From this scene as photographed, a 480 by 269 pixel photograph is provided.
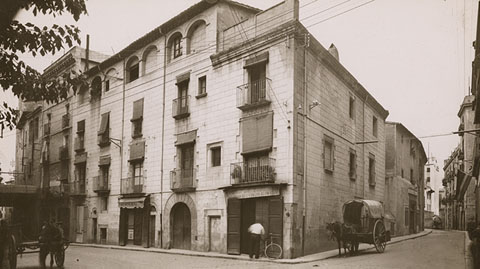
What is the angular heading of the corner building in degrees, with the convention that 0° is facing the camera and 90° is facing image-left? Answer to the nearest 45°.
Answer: approximately 45°

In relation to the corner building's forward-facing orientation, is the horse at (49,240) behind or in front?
in front

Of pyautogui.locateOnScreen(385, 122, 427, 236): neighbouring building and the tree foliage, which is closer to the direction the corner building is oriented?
the tree foliage

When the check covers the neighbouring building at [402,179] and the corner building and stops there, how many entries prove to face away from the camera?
0

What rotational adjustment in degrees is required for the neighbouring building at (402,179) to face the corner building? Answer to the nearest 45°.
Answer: approximately 45° to its right

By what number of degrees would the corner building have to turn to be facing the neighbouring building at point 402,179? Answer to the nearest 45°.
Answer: approximately 180°

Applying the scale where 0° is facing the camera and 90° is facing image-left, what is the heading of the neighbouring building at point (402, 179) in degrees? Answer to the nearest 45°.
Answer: approximately 315°
